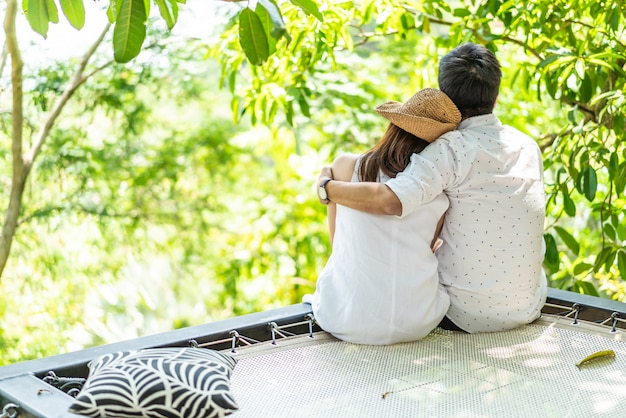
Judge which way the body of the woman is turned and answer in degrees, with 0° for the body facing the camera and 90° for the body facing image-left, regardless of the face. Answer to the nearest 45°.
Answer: approximately 180°

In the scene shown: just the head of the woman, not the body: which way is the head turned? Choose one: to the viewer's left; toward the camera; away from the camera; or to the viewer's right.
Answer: away from the camera

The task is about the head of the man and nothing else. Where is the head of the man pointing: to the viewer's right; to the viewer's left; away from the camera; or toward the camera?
away from the camera

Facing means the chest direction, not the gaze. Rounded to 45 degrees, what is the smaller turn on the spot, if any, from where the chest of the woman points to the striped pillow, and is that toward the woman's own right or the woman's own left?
approximately 135° to the woman's own left
